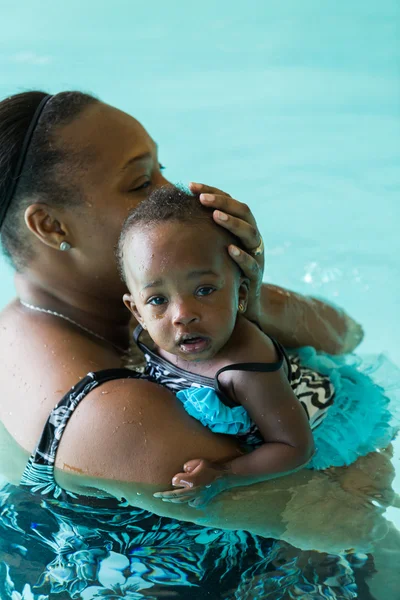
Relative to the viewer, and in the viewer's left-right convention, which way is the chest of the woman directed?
facing to the right of the viewer

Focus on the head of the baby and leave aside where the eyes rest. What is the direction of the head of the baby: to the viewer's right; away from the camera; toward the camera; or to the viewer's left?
toward the camera
